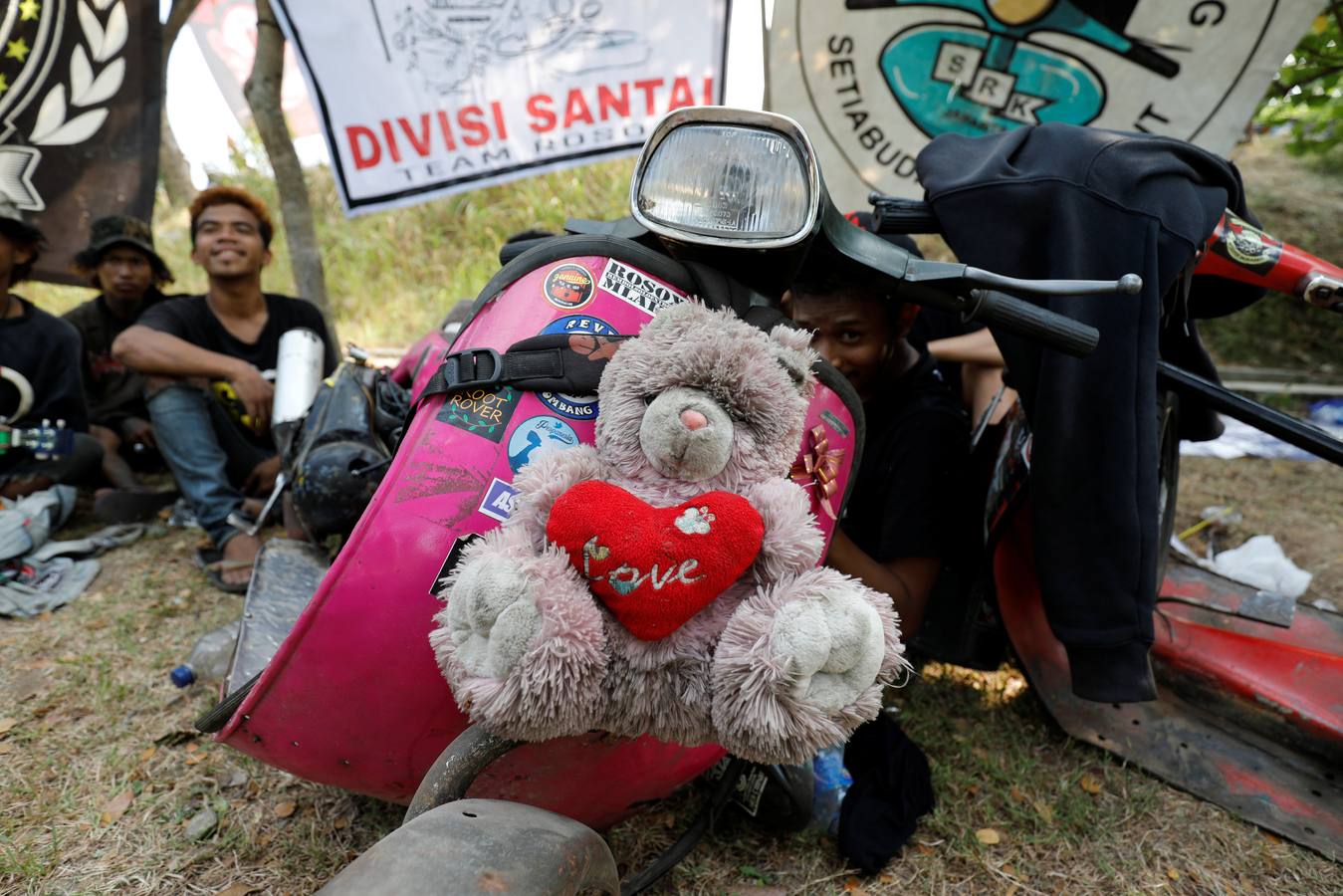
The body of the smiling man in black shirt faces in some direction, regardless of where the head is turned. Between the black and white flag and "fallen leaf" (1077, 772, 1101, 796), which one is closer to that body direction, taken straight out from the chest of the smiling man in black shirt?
the fallen leaf

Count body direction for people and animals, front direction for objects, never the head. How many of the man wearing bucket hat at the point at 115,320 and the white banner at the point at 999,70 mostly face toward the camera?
2

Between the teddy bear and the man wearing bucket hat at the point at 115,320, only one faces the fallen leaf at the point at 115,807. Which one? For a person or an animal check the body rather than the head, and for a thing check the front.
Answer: the man wearing bucket hat
